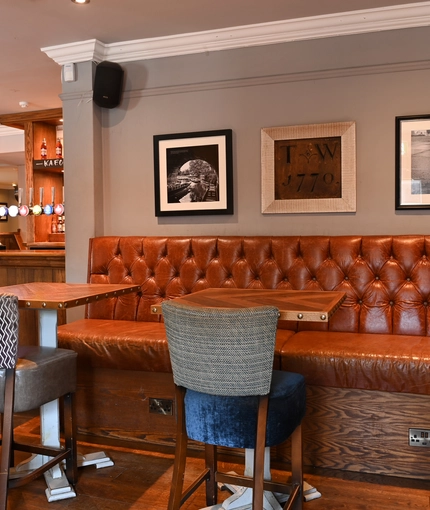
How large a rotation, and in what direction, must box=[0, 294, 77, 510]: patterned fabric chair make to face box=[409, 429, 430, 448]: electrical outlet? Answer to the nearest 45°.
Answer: approximately 45° to its right

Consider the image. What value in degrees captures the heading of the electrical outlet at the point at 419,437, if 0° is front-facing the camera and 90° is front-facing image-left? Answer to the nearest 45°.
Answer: approximately 0°

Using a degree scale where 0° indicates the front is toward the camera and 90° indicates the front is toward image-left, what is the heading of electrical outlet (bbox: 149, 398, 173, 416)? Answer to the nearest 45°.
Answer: approximately 0°

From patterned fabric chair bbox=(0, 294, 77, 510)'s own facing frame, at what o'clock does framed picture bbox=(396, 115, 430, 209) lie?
The framed picture is roughly at 1 o'clock from the patterned fabric chair.

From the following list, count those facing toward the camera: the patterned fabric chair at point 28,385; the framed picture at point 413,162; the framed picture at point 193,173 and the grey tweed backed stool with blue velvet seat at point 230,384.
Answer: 2

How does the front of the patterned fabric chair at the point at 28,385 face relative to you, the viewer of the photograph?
facing away from the viewer and to the right of the viewer

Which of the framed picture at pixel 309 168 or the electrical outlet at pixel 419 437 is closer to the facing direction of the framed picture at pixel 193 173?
the electrical outlet

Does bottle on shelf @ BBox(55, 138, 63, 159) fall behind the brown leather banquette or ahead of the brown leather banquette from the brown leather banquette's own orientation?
behind
